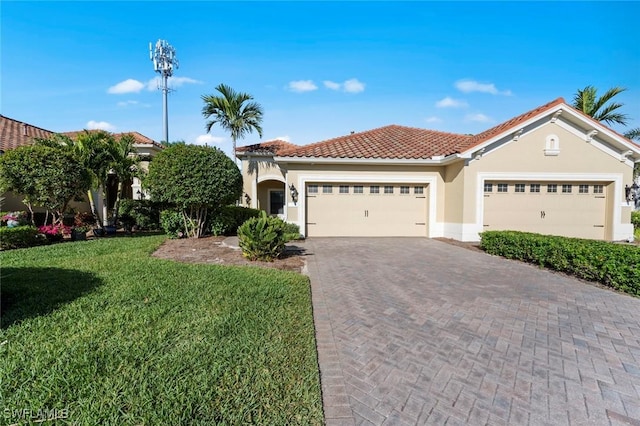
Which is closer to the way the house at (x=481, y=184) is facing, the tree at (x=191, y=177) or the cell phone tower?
the tree

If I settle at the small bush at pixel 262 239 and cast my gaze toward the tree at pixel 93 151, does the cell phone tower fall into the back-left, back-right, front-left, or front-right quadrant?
front-right

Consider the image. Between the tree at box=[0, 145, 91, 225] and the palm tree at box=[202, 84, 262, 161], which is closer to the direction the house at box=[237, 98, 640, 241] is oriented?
the tree

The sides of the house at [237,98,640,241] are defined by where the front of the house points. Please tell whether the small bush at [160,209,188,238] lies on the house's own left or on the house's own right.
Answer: on the house's own right

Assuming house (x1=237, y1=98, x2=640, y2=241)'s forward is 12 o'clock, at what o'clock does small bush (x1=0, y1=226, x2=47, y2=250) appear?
The small bush is roughly at 2 o'clock from the house.

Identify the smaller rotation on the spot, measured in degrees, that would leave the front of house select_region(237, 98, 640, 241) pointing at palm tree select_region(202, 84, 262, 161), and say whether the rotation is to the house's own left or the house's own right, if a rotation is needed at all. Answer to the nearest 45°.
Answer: approximately 90° to the house's own right

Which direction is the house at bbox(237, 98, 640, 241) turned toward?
toward the camera

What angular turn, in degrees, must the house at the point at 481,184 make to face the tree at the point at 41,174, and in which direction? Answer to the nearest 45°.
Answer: approximately 45° to its right

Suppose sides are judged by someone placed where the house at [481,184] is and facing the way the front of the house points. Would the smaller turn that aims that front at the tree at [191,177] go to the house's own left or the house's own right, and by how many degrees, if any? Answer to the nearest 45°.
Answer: approximately 45° to the house's own right

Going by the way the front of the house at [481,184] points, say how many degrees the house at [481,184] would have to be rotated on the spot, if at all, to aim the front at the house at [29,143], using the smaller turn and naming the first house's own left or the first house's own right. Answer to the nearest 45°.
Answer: approximately 90° to the first house's own right
